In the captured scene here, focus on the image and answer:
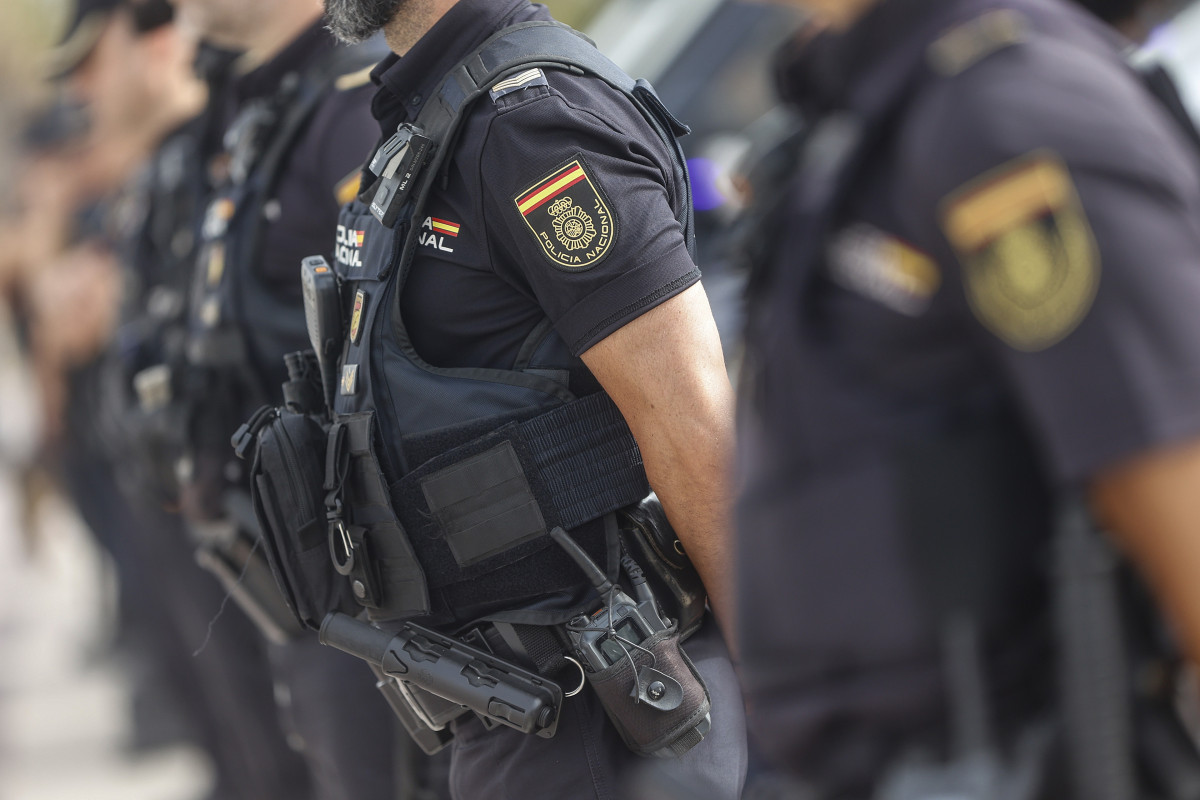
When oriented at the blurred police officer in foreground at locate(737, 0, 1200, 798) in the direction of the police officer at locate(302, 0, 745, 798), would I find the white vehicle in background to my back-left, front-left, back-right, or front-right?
front-right

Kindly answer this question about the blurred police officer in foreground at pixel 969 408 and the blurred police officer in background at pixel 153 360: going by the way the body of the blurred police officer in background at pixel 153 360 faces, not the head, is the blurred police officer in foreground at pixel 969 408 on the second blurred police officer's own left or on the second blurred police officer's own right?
on the second blurred police officer's own left

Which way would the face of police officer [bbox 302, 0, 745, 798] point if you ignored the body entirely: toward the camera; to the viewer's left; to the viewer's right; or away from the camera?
to the viewer's left

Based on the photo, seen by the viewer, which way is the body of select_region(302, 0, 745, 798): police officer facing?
to the viewer's left

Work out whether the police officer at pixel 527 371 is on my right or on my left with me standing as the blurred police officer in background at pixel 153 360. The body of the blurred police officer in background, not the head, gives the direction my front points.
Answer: on my left

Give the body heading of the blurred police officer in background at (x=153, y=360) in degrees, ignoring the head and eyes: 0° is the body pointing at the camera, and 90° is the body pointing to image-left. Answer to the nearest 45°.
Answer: approximately 90°

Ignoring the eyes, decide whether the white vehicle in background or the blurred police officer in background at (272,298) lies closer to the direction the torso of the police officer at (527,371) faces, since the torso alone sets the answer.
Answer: the blurred police officer in background

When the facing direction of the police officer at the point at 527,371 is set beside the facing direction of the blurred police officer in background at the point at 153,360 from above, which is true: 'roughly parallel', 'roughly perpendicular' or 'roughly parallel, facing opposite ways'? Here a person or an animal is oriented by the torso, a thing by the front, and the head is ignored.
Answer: roughly parallel

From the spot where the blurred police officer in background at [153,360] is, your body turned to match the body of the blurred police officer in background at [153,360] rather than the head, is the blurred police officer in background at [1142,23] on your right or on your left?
on your left

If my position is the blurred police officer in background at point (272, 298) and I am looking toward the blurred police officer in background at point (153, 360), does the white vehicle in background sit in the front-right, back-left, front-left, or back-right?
front-right

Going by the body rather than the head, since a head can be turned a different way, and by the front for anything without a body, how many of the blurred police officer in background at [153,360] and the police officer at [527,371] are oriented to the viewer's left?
2
